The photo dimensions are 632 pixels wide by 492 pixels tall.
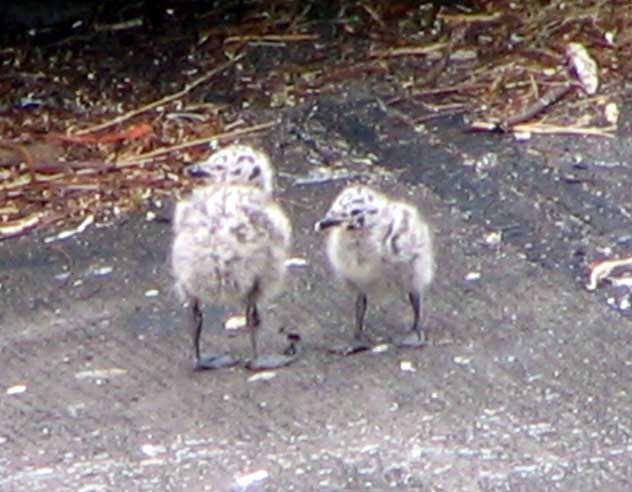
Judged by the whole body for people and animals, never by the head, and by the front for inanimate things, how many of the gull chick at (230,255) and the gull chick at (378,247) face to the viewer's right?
0

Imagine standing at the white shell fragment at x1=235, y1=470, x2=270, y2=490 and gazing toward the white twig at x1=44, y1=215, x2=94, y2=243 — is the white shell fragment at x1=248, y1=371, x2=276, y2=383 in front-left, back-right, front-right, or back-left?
front-right
